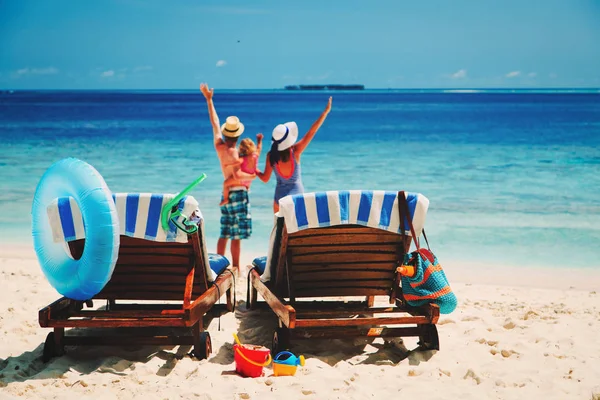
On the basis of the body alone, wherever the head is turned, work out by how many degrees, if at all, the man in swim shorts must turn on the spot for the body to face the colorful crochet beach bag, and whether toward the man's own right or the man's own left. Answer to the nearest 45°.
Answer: approximately 135° to the man's own right

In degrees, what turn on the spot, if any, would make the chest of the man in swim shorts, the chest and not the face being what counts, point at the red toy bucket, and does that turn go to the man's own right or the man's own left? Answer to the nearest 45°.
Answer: approximately 180°

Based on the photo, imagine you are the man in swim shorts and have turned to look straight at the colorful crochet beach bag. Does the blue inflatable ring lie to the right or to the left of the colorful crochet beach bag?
right

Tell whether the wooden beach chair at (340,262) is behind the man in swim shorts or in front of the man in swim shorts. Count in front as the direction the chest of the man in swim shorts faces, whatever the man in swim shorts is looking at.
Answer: behind

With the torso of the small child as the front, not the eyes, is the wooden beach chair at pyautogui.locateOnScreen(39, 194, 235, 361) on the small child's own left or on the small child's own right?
on the small child's own left

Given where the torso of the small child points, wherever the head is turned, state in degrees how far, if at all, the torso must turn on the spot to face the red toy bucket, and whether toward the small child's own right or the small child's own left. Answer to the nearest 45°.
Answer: approximately 135° to the small child's own left

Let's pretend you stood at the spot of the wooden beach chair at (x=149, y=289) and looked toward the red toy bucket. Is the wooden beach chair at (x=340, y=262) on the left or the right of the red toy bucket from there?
left

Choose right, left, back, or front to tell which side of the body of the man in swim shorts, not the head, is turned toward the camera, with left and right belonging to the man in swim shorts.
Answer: back

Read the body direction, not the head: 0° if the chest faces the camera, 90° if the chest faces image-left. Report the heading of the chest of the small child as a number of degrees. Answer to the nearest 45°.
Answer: approximately 135°
